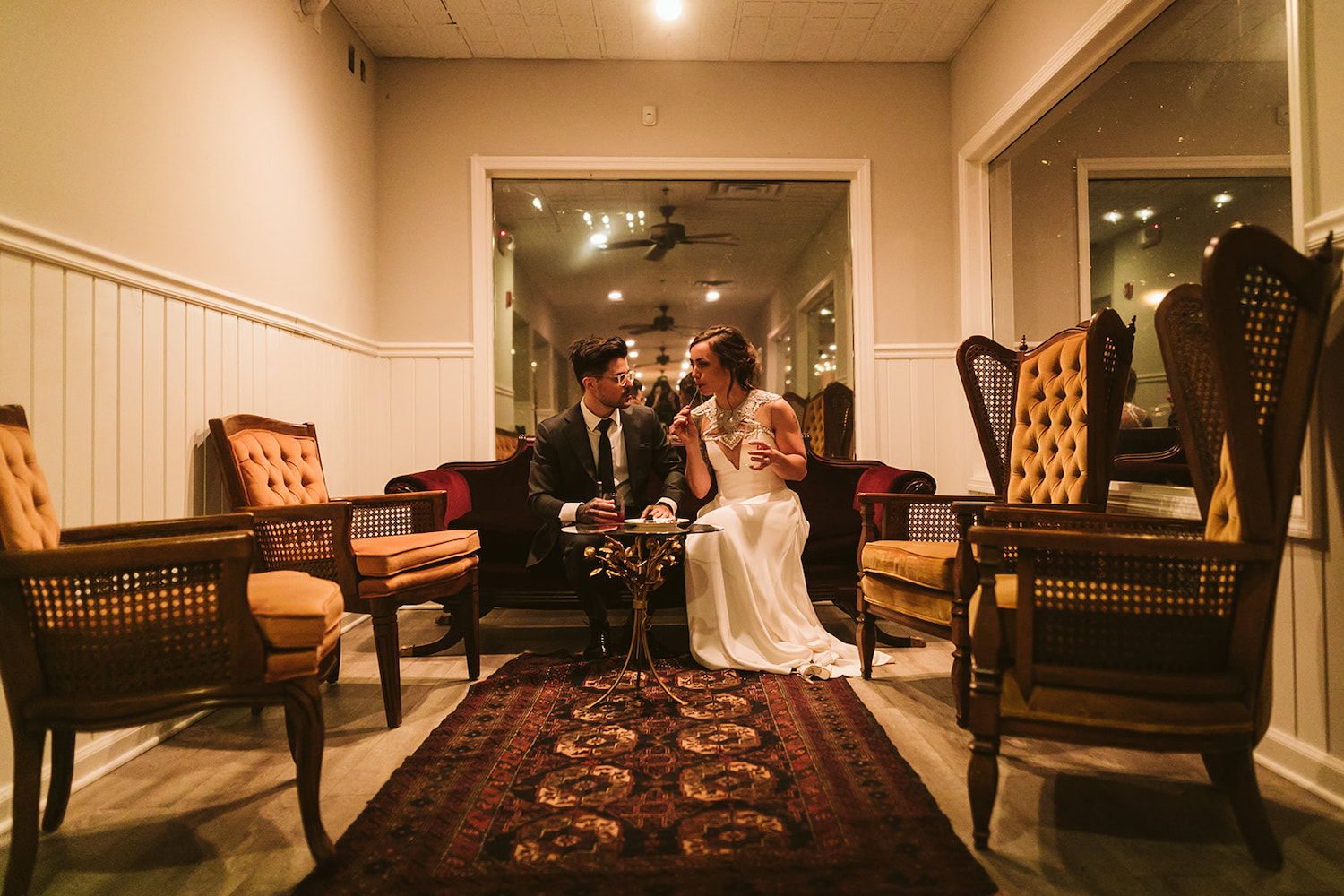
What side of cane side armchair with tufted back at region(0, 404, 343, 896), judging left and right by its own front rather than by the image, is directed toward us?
right

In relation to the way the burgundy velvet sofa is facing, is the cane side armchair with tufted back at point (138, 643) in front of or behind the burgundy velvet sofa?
in front

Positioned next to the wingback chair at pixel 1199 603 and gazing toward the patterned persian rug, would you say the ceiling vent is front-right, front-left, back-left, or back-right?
front-right

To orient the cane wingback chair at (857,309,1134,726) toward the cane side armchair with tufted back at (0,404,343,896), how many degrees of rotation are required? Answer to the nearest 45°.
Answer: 0° — it already faces it

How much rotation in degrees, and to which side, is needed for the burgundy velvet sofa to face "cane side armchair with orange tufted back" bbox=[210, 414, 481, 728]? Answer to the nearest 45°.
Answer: approximately 45° to its right

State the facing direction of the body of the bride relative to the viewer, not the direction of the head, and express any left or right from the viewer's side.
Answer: facing the viewer and to the left of the viewer

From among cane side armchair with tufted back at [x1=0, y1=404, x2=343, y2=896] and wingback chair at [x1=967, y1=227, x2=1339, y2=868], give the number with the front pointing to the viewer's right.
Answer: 1

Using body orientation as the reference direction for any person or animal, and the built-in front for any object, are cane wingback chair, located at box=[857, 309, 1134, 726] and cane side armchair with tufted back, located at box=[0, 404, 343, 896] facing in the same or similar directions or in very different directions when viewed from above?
very different directions

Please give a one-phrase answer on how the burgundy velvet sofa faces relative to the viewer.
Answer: facing the viewer

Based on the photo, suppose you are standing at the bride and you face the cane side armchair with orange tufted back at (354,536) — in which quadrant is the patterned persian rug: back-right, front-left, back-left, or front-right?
front-left

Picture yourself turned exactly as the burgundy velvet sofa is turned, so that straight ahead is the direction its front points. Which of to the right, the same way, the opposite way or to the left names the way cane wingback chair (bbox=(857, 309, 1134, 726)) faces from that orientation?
to the right

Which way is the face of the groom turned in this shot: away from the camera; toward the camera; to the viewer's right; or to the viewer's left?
to the viewer's right

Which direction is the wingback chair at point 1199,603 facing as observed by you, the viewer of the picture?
facing to the left of the viewer

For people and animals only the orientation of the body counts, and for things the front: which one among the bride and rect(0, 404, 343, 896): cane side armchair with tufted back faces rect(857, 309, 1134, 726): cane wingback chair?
rect(0, 404, 343, 896): cane side armchair with tufted back

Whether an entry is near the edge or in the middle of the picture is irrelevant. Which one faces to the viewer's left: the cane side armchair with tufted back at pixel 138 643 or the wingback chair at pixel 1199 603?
the wingback chair
